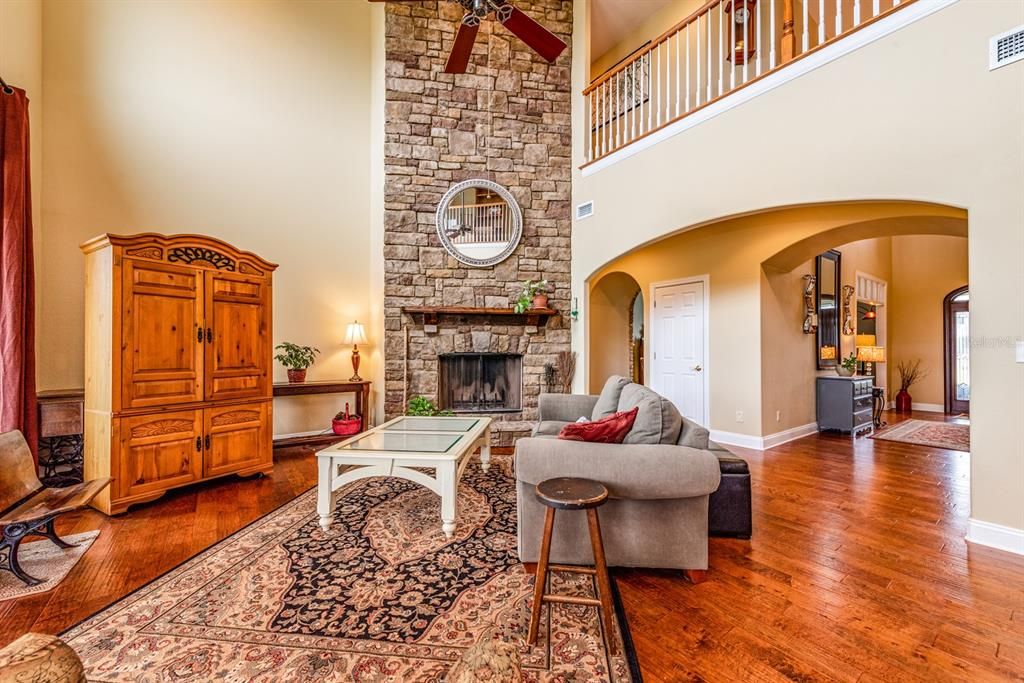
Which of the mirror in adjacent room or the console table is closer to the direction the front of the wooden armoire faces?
the mirror in adjacent room

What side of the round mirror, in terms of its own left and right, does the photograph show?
front

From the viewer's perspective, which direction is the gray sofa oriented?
to the viewer's left

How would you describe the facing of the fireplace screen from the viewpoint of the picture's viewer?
facing the viewer

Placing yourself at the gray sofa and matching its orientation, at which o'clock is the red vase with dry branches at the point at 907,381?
The red vase with dry branches is roughly at 4 o'clock from the gray sofa.

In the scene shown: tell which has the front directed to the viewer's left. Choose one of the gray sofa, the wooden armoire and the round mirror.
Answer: the gray sofa

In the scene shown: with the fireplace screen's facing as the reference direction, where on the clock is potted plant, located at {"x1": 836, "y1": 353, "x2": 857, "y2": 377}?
The potted plant is roughly at 9 o'clock from the fireplace screen.

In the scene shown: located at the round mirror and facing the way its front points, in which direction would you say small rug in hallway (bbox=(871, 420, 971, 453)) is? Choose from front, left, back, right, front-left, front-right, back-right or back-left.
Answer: left

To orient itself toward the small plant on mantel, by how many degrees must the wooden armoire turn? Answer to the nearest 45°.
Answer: approximately 45° to its left

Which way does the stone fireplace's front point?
toward the camera

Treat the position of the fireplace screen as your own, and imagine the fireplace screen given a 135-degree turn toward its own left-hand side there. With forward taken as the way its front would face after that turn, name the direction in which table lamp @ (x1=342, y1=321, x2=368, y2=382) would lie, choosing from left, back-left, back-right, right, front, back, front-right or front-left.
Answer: back-left

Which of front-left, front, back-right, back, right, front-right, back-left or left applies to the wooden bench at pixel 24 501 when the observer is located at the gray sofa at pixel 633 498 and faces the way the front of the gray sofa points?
front

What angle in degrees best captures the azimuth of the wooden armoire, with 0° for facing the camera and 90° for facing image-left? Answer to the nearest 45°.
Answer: approximately 315°

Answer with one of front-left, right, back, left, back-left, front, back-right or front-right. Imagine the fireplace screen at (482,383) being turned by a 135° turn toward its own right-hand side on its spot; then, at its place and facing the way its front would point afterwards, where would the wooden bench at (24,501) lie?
left

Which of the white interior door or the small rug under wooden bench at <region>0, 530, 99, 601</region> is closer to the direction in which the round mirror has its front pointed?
the small rug under wooden bench

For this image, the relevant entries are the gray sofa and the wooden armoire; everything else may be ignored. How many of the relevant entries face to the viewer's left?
1

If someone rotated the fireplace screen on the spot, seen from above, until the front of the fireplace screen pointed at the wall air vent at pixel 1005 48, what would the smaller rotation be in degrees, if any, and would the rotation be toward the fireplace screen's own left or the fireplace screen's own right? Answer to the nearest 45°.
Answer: approximately 45° to the fireplace screen's own left

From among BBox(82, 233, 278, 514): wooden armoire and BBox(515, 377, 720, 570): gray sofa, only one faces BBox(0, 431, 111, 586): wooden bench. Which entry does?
the gray sofa

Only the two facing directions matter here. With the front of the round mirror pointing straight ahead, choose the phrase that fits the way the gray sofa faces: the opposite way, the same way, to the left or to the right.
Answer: to the right

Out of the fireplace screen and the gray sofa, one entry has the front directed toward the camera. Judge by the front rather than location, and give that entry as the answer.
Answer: the fireplace screen
